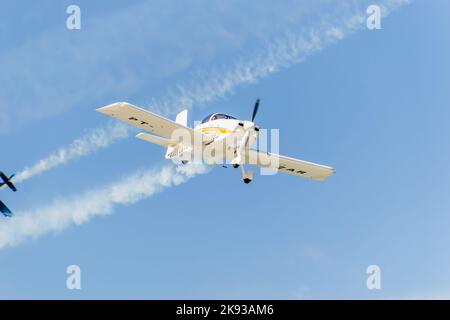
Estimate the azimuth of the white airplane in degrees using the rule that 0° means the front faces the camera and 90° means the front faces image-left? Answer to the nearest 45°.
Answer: approximately 315°
